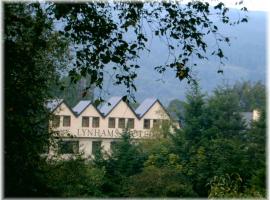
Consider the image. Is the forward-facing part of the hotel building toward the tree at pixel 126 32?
yes

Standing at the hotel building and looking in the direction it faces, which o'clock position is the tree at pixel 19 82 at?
The tree is roughly at 12 o'clock from the hotel building.

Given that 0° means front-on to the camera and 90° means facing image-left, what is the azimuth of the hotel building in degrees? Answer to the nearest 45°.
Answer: approximately 0°

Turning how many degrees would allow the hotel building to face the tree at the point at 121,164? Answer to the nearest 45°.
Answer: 0° — it already faces it
